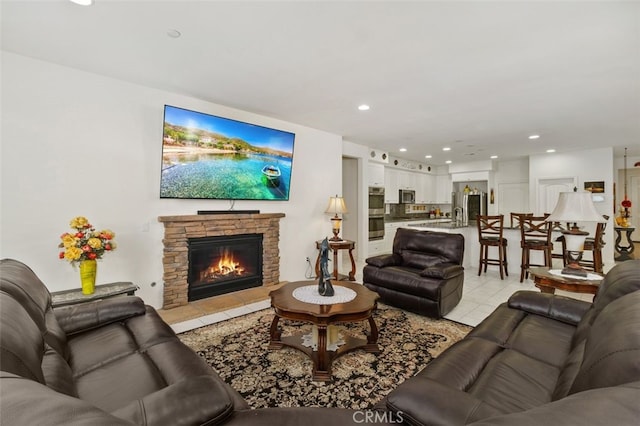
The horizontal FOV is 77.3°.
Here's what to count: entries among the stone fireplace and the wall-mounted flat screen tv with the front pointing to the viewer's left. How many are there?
0

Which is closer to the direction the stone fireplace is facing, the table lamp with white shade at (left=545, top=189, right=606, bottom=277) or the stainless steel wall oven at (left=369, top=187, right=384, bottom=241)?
the table lamp with white shade

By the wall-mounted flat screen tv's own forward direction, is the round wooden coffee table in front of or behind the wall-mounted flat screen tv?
in front

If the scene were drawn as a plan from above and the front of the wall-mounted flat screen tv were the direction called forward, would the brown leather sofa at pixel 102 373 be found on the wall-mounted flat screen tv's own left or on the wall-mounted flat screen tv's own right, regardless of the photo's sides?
on the wall-mounted flat screen tv's own right

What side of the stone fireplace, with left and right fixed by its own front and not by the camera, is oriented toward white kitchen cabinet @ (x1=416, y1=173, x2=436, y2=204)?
left

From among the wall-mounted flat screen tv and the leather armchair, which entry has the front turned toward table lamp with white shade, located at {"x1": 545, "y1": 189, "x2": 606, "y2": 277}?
the wall-mounted flat screen tv

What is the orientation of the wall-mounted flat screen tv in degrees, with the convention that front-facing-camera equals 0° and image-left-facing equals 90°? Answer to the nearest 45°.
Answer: approximately 315°

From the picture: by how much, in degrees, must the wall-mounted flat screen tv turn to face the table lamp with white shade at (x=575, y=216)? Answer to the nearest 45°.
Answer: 0° — it already faces it

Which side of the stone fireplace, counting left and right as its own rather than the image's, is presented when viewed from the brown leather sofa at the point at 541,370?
front

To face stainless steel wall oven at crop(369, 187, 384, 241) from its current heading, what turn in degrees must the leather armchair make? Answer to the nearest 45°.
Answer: approximately 135° to its right

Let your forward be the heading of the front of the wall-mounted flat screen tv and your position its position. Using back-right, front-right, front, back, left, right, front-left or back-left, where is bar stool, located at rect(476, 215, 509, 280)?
front-left

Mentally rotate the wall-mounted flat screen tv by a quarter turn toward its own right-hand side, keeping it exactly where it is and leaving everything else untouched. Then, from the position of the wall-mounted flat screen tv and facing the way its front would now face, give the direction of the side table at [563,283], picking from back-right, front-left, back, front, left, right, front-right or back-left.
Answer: left

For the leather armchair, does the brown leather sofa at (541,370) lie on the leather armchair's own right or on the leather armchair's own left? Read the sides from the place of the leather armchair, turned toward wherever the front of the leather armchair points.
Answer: on the leather armchair's own left

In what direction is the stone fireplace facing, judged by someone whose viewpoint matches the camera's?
facing the viewer and to the right of the viewer

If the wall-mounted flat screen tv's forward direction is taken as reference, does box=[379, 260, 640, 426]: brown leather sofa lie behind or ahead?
ahead

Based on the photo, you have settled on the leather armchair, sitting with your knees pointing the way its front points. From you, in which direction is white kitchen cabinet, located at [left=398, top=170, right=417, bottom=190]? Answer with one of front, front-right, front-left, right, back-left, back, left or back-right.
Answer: back-right
